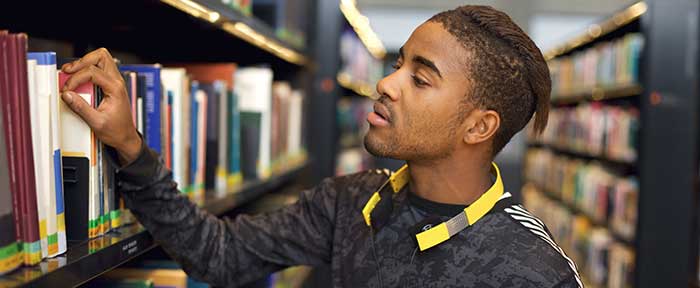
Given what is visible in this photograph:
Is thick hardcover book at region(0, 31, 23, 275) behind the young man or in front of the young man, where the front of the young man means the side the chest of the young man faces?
in front

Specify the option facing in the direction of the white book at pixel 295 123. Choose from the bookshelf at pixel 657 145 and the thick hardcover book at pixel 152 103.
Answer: the bookshelf

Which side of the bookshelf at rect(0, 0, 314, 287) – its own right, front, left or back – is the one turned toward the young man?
front

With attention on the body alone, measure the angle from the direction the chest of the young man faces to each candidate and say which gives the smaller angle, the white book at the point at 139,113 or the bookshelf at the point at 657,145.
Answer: the white book

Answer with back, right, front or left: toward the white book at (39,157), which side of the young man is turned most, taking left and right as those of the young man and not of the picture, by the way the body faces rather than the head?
front

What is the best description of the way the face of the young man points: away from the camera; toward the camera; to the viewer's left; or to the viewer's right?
to the viewer's left

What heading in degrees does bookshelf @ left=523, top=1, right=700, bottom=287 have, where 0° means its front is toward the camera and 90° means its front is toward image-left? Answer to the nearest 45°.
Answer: approximately 45°

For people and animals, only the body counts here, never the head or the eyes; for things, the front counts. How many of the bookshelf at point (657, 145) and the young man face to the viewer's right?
0
